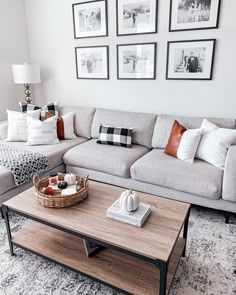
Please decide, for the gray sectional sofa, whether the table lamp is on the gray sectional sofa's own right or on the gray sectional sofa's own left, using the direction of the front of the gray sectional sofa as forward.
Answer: on the gray sectional sofa's own right

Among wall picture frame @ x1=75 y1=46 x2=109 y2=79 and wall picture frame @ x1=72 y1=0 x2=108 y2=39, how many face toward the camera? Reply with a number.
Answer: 2

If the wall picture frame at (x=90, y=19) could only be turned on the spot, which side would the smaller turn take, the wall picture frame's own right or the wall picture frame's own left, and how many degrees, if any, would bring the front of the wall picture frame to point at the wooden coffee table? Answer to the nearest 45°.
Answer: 0° — it already faces it

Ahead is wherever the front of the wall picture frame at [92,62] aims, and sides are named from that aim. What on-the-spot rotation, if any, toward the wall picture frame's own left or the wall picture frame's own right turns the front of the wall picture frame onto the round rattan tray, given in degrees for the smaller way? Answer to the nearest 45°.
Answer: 0° — it already faces it

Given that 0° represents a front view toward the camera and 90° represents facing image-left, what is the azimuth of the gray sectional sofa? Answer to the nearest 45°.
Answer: approximately 45°
